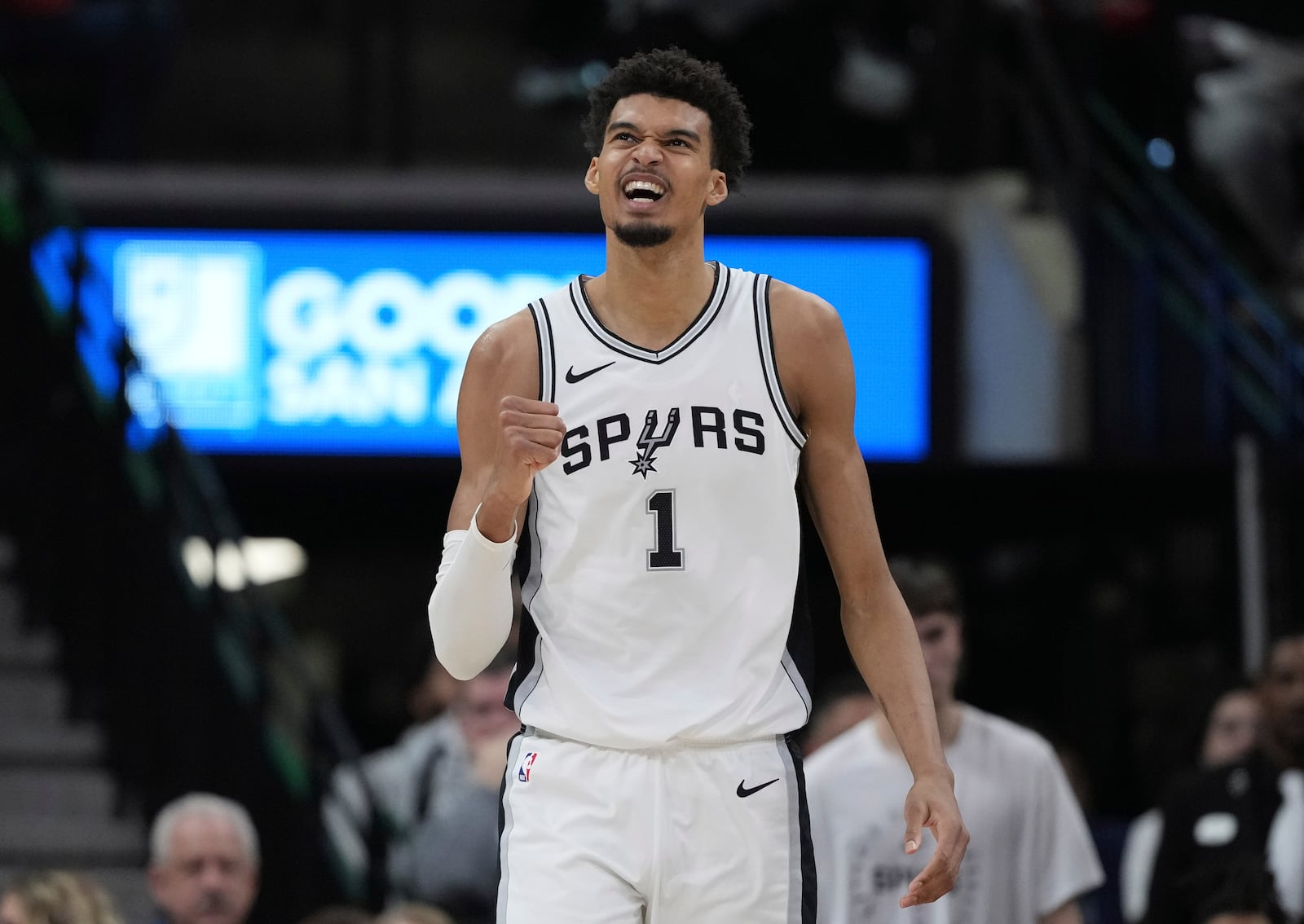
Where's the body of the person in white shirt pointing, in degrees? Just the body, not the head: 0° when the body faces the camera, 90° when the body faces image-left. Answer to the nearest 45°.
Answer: approximately 0°

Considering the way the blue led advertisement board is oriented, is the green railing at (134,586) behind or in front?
in front

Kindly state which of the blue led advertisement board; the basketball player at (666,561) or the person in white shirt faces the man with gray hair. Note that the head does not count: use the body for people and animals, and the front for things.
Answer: the blue led advertisement board

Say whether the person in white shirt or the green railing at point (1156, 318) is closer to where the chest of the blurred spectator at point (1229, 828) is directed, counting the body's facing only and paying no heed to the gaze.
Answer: the person in white shirt

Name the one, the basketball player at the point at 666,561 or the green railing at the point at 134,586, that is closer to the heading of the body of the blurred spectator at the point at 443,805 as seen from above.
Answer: the basketball player

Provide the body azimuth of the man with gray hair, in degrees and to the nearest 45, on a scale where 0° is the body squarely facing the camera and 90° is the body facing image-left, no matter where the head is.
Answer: approximately 0°
